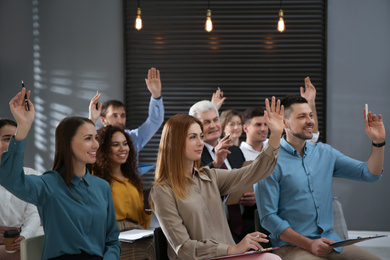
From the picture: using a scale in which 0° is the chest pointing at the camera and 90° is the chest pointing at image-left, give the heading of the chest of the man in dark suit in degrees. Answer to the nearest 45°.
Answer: approximately 315°

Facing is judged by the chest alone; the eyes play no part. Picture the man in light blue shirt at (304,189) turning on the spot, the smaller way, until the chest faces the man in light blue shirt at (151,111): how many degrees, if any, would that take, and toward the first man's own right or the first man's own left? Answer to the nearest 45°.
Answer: approximately 180°

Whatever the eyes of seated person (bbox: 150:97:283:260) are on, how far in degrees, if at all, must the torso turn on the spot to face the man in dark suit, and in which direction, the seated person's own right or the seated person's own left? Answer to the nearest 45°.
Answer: approximately 135° to the seated person's own left

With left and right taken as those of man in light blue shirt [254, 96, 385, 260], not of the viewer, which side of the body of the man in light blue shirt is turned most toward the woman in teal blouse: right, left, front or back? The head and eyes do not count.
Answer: right

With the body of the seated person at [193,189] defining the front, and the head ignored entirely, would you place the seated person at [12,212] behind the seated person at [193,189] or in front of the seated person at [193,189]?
behind
